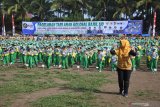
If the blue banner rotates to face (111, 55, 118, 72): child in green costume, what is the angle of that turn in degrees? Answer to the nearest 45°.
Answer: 0° — it already faces them

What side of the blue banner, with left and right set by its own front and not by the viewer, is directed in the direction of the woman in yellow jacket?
front

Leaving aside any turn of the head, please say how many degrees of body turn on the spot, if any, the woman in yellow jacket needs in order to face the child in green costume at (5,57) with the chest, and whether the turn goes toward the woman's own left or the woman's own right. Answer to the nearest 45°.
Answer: approximately 45° to the woman's own left

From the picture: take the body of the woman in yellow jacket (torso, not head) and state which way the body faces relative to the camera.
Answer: away from the camera

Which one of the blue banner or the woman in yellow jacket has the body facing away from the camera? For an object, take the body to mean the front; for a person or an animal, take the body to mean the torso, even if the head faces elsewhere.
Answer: the woman in yellow jacket

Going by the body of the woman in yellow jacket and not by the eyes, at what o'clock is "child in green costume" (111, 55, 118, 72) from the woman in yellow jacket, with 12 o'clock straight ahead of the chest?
The child in green costume is roughly at 12 o'clock from the woman in yellow jacket.

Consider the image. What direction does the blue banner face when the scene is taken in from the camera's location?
facing the viewer

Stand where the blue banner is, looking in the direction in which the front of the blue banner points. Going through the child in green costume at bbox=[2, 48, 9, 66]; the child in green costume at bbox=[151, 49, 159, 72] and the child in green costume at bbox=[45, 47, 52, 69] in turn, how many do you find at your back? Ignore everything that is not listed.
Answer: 0

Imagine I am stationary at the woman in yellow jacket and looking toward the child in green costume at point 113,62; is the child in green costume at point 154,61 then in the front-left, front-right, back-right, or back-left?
front-right

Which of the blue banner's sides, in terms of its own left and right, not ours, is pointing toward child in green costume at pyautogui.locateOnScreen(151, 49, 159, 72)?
front

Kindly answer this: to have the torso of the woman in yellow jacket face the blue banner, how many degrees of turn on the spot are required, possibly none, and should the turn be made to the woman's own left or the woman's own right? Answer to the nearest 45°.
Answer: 0° — they already face it

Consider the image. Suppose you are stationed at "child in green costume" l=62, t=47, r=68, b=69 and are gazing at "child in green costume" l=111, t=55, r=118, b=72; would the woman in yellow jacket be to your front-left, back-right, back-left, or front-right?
front-right
